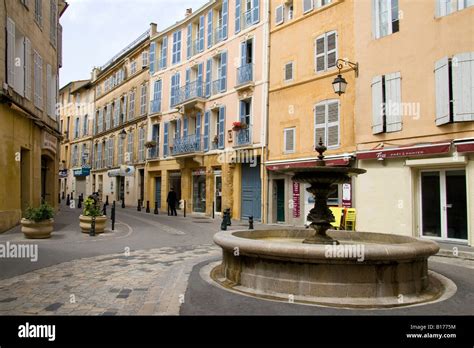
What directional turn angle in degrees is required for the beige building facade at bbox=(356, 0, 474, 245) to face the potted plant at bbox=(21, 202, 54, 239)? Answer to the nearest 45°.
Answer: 0° — it already faces it

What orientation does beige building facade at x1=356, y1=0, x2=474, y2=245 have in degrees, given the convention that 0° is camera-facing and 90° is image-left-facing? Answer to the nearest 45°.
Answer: approximately 45°

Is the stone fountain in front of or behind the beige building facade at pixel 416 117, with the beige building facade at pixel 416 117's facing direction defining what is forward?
in front

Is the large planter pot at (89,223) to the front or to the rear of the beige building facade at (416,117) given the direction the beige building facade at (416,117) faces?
to the front
